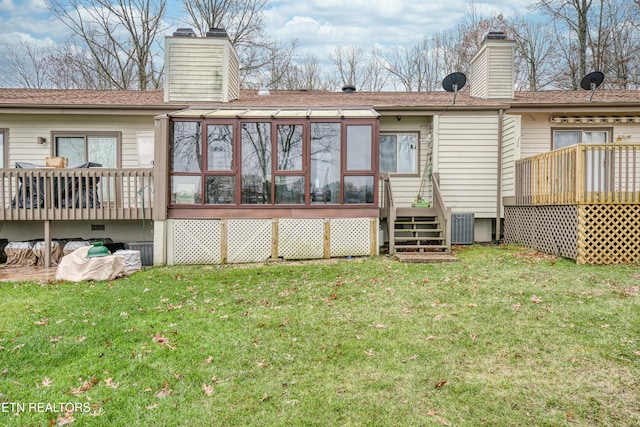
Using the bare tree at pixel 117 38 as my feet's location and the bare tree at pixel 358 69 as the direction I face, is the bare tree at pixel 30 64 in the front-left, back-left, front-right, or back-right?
back-left

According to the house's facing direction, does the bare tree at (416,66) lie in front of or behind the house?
in front

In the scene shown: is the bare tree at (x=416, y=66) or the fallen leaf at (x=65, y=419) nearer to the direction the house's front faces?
the bare tree

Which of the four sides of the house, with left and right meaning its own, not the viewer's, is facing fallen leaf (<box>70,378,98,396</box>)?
back

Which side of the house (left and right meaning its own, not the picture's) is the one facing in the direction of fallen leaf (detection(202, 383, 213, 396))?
back

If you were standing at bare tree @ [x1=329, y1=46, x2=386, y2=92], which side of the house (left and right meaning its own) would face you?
front

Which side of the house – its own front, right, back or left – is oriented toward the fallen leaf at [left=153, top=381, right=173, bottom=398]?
back
